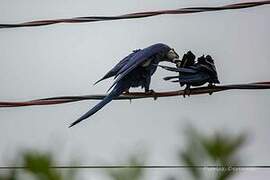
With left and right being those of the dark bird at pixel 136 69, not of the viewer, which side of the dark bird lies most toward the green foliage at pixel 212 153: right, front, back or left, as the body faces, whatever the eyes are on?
right

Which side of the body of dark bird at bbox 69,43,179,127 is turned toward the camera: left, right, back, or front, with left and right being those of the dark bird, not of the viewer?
right
